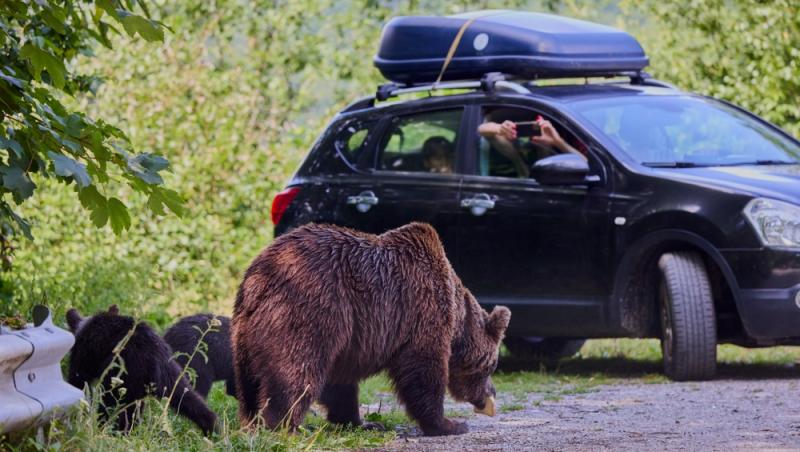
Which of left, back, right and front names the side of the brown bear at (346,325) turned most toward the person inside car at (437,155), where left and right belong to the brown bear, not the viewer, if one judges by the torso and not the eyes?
left

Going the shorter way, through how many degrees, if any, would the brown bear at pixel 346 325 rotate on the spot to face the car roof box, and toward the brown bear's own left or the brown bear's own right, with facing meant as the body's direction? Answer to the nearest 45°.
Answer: approximately 90° to the brown bear's own left

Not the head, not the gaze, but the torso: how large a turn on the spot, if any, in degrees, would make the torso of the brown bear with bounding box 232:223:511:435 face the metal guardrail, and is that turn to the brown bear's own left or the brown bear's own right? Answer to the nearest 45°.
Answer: approximately 135° to the brown bear's own right

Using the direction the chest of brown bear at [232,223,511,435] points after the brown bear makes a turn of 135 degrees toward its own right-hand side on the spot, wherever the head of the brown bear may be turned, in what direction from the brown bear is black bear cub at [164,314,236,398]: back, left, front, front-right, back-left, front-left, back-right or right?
right

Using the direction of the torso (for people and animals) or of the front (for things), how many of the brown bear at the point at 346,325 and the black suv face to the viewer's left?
0

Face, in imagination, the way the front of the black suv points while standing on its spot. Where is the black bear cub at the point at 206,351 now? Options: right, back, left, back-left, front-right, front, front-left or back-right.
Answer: right

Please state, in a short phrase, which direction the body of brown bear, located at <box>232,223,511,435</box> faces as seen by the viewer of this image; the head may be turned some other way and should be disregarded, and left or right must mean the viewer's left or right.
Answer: facing to the right of the viewer

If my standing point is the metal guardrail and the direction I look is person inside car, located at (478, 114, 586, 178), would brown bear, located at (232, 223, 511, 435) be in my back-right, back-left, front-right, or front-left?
front-right

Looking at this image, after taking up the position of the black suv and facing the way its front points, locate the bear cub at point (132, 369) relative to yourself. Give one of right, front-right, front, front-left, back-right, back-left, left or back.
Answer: right

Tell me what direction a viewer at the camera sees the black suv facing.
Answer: facing the viewer and to the right of the viewer
